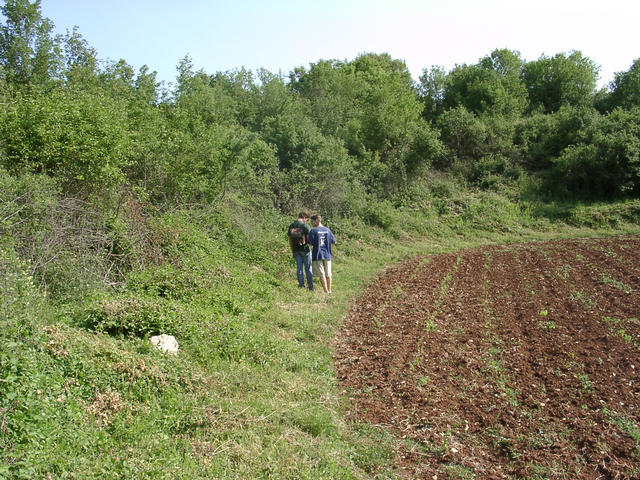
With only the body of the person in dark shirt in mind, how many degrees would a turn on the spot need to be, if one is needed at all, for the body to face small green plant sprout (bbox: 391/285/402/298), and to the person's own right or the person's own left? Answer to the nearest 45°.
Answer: approximately 45° to the person's own right

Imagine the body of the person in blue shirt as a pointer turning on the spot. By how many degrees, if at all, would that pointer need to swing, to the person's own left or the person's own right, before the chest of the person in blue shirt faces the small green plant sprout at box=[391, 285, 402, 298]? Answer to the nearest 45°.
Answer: approximately 90° to the person's own right

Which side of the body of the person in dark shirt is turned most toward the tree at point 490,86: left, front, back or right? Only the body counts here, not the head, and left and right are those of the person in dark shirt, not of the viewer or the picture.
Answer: front

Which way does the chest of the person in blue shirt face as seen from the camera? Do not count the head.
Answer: away from the camera

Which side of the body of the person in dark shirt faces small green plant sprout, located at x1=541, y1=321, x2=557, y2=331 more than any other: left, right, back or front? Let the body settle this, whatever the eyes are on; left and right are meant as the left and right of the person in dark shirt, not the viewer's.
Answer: right

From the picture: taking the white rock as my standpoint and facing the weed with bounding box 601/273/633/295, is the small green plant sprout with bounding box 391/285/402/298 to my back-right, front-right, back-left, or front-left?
front-left

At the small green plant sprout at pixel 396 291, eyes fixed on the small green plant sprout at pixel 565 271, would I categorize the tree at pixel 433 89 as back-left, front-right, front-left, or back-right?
front-left

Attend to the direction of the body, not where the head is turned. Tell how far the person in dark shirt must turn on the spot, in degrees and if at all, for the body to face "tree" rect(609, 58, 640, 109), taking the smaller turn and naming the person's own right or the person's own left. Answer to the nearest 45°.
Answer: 0° — they already face it

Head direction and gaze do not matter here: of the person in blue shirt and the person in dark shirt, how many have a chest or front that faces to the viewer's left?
0

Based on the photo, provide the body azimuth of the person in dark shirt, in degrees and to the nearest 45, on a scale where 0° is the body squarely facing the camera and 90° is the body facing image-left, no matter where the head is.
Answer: approximately 225°

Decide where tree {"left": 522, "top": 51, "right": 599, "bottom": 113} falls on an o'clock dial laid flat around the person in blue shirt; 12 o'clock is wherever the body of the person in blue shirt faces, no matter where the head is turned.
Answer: The tree is roughly at 1 o'clock from the person in blue shirt.
